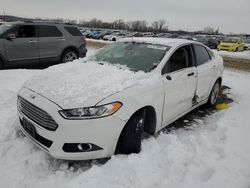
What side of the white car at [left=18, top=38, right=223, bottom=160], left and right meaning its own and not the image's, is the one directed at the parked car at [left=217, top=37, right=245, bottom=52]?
back

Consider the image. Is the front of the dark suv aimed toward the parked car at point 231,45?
no

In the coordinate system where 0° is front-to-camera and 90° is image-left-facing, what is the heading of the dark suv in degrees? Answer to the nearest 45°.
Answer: approximately 90°

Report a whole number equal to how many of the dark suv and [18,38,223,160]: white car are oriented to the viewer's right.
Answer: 0

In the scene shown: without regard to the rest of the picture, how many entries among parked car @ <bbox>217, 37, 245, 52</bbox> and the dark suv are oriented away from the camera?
0

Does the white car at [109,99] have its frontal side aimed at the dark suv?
no

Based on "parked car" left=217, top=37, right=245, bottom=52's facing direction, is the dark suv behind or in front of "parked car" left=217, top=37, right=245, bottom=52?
in front

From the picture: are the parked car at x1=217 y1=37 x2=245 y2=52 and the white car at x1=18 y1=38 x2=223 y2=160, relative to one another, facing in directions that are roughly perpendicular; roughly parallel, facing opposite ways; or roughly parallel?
roughly parallel

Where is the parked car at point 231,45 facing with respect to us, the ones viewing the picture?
facing the viewer and to the left of the viewer

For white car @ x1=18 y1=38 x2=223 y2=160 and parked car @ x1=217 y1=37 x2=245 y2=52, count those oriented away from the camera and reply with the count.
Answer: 0

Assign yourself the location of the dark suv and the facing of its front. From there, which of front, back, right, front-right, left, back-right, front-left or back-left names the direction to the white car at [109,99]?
left

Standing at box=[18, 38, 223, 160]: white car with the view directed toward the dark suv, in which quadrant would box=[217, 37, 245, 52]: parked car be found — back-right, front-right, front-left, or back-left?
front-right

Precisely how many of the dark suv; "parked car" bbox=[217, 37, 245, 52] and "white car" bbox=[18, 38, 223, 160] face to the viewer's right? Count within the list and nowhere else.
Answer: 0
